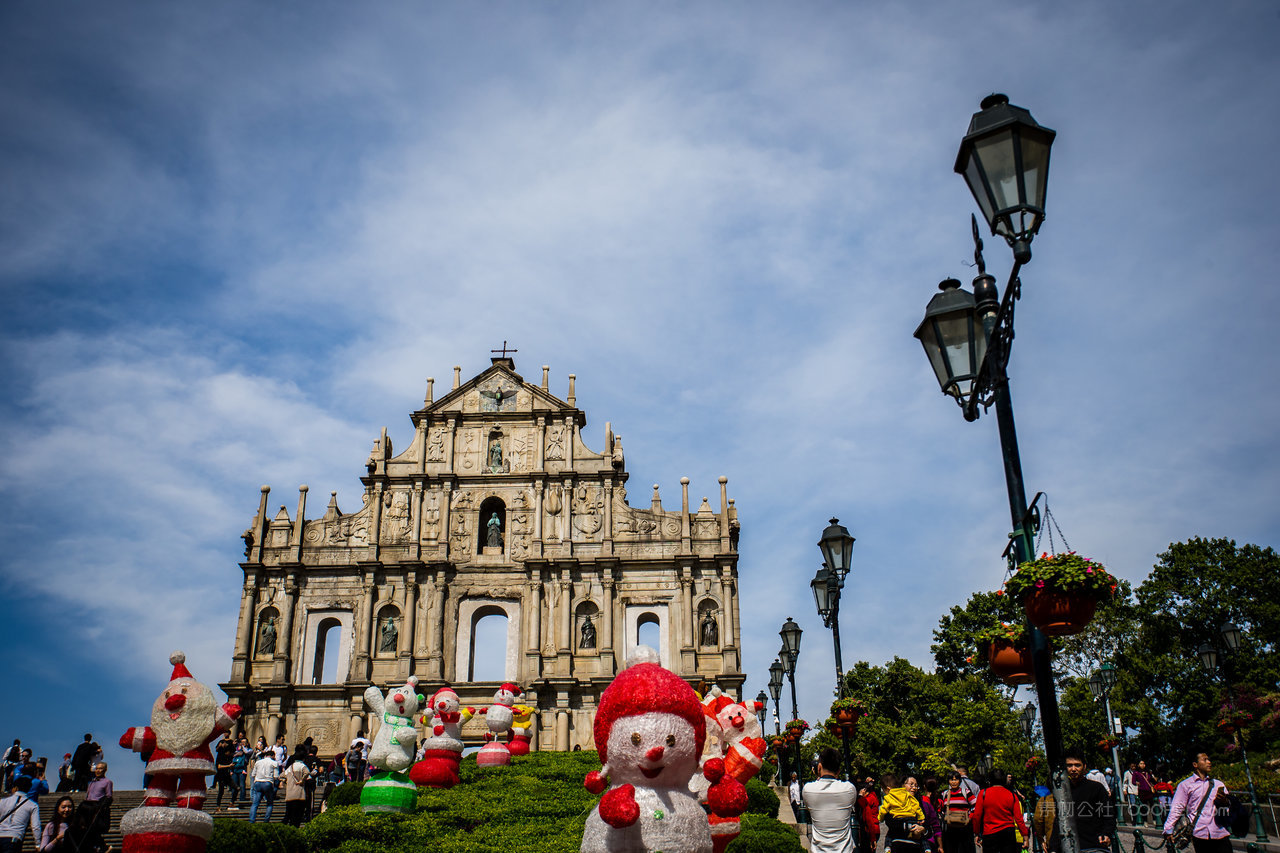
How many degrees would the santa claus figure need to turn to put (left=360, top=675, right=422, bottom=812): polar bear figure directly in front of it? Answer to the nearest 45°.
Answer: approximately 135° to its left

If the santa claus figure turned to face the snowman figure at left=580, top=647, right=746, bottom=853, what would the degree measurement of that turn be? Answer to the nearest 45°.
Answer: approximately 45° to its left

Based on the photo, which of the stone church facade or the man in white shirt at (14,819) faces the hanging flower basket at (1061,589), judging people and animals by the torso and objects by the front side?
the stone church facade

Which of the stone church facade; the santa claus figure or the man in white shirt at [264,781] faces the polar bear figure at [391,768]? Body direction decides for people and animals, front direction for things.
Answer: the stone church facade

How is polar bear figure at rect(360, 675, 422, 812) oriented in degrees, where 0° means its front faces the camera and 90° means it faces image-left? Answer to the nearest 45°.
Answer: approximately 0°

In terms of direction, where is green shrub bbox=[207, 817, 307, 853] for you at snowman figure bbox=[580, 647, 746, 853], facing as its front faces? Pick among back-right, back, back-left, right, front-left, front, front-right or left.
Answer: back-right

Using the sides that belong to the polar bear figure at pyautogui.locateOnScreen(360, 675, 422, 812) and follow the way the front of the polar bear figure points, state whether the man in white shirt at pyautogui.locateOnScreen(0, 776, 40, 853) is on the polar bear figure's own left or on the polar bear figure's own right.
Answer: on the polar bear figure's own right

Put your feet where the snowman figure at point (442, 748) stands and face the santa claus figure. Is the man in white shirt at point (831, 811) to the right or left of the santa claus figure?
left
